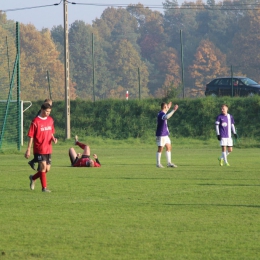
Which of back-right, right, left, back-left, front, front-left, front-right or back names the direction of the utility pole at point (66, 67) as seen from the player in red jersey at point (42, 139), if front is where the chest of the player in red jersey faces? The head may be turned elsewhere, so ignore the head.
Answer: back-left

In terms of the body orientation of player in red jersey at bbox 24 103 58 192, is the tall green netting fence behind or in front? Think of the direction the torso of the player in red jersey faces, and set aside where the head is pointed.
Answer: behind

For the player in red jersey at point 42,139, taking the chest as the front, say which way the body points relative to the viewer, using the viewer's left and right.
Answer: facing the viewer and to the right of the viewer
